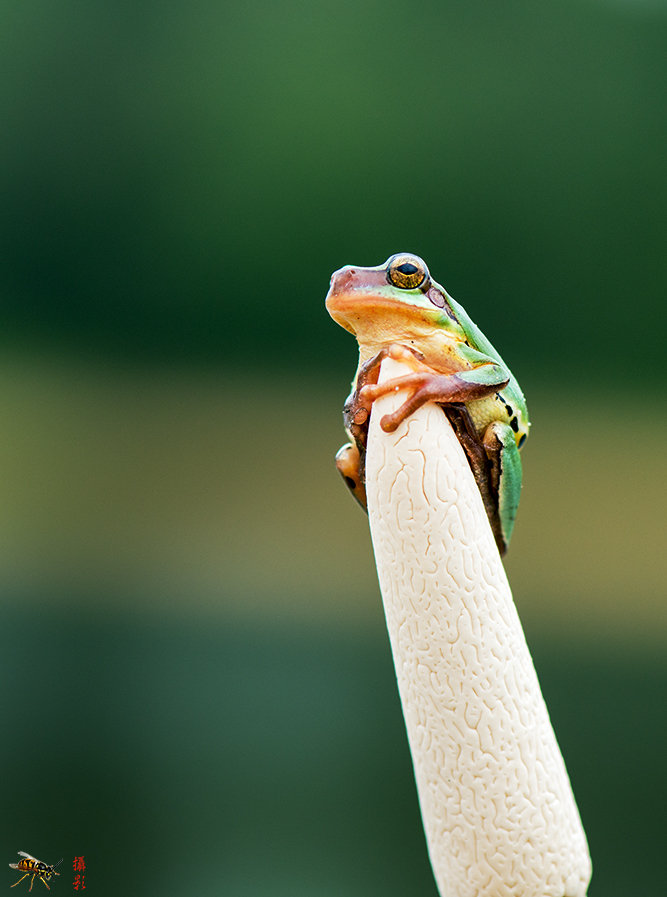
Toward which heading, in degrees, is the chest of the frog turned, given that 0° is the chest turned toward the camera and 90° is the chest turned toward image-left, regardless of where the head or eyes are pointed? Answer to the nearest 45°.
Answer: approximately 90°
